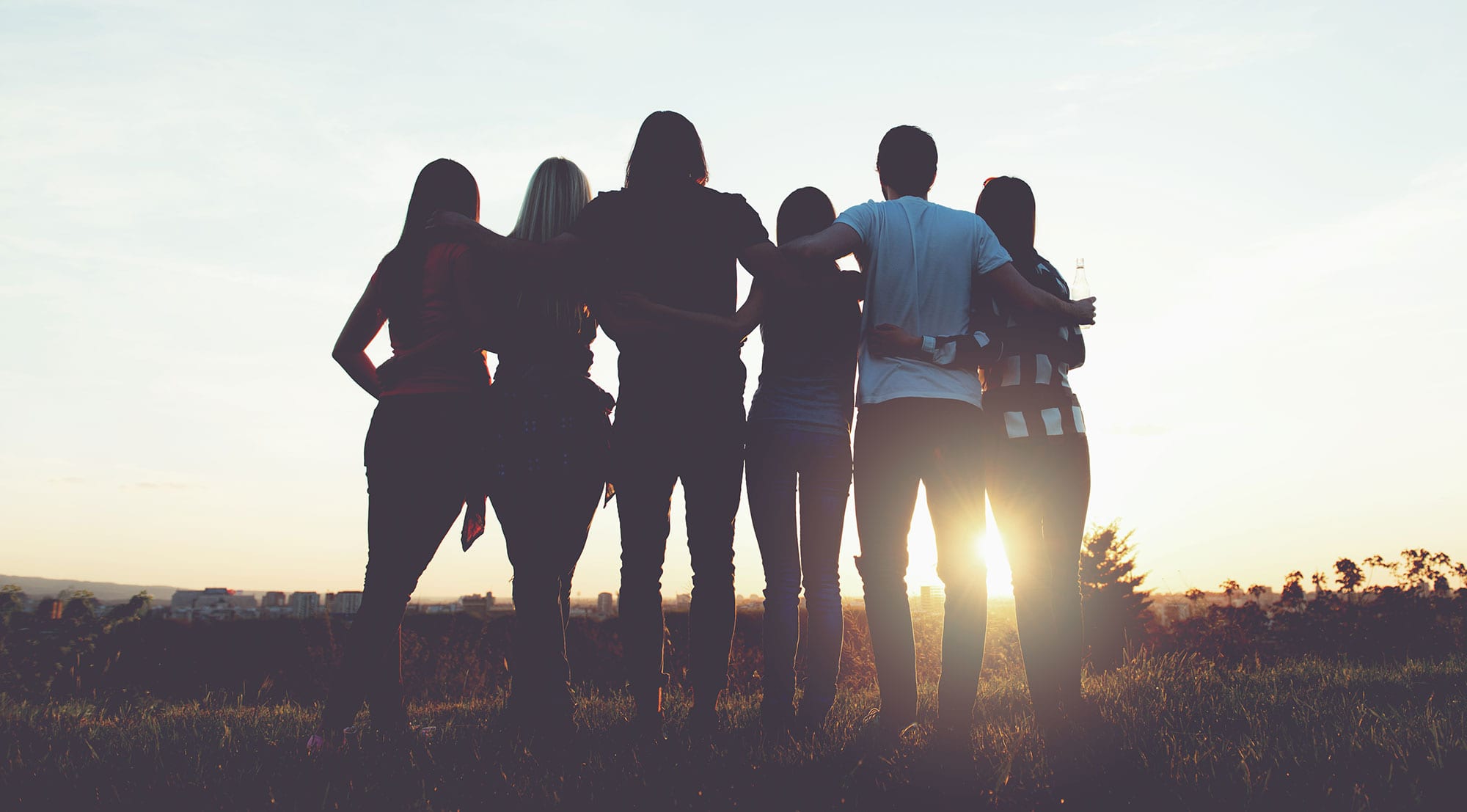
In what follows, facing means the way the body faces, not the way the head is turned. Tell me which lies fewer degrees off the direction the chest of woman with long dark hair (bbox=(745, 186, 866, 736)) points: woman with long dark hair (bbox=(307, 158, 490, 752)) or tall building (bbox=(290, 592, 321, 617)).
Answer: the tall building

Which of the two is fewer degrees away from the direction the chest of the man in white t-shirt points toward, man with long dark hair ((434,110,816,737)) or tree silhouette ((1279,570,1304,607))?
the tree silhouette

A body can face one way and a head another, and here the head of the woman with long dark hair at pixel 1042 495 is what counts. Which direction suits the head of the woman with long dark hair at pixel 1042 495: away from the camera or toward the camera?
away from the camera

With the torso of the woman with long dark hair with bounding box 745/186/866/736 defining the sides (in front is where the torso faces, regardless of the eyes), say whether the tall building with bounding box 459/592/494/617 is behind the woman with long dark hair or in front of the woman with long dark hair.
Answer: in front

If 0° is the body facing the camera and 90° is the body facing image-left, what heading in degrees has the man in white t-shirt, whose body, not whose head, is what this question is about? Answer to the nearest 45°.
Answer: approximately 180°

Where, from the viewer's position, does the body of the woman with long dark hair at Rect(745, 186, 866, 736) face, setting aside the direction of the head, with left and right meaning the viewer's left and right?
facing away from the viewer

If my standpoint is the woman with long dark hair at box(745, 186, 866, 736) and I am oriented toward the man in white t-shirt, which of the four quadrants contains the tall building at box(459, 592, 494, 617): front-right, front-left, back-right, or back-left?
back-left

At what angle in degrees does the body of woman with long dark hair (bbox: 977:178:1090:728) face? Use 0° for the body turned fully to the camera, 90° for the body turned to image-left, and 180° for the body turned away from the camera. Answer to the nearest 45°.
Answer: approximately 180°

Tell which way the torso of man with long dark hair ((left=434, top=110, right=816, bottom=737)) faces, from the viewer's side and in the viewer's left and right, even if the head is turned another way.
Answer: facing away from the viewer

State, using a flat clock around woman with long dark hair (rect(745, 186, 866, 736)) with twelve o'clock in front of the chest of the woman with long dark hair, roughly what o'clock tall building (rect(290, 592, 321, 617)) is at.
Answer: The tall building is roughly at 11 o'clock from the woman with long dark hair.

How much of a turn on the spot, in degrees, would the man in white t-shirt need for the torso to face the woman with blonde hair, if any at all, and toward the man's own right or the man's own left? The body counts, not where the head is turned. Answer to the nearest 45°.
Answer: approximately 90° to the man's own left

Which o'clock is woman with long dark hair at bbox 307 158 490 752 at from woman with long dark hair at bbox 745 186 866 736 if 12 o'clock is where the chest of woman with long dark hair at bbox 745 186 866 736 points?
woman with long dark hair at bbox 307 158 490 752 is roughly at 9 o'clock from woman with long dark hair at bbox 745 186 866 736.
